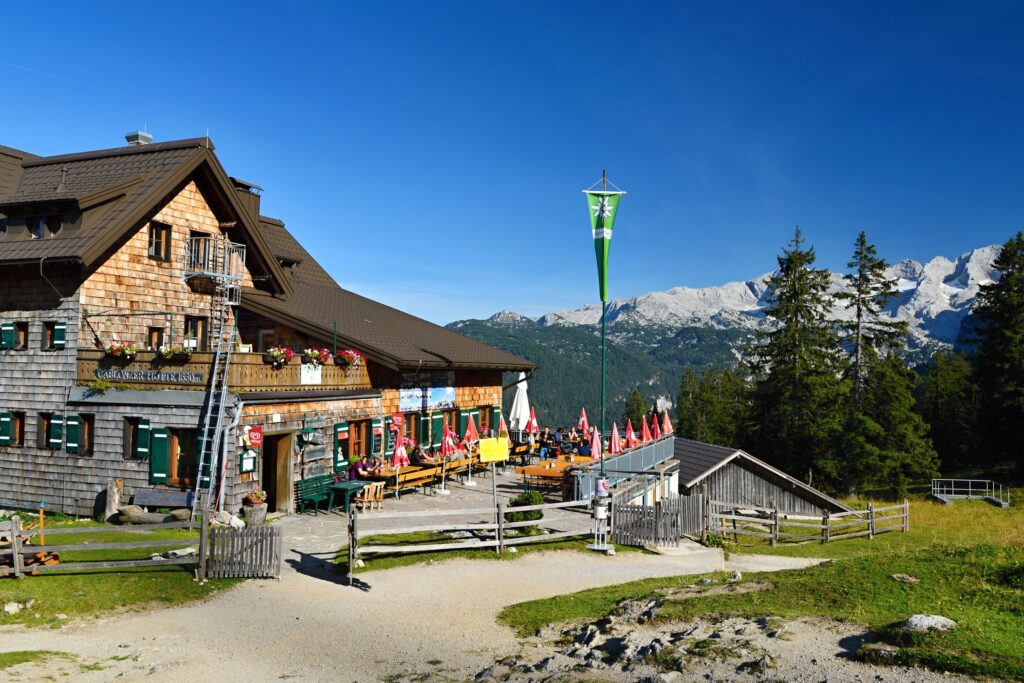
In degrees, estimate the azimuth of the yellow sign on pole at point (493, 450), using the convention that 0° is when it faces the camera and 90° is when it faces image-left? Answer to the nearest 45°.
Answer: approximately 0°

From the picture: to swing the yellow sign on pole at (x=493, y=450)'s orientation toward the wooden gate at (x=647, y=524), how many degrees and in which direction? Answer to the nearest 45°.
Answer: approximately 90° to its left

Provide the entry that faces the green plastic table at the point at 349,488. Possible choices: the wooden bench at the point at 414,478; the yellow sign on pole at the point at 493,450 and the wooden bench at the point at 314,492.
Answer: the wooden bench at the point at 314,492

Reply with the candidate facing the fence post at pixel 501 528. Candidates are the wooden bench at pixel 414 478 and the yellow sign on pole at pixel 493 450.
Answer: the yellow sign on pole

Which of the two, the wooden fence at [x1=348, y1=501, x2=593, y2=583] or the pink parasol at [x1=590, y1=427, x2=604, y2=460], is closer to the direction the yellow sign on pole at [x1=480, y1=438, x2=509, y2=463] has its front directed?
the wooden fence
